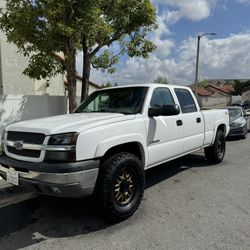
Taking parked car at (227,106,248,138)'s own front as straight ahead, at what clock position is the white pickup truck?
The white pickup truck is roughly at 11 o'clock from the parked car.

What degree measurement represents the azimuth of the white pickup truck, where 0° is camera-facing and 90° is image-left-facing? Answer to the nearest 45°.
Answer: approximately 45°

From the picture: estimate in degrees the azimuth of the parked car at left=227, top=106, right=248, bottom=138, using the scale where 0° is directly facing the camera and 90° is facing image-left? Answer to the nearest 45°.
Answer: approximately 45°

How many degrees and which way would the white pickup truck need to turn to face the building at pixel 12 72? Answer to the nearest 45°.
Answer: approximately 90° to its right

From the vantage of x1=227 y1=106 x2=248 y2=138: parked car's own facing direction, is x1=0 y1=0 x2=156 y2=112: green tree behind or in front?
in front

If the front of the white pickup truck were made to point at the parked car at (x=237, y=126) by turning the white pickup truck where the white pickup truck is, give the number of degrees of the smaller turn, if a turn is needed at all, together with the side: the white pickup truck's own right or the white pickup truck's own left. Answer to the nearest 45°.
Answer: approximately 180°
